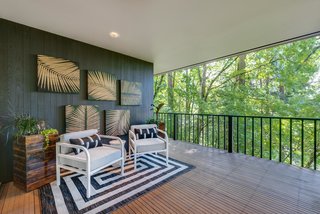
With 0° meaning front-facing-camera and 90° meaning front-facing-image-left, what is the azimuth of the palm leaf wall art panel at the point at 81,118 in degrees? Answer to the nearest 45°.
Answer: approximately 315°

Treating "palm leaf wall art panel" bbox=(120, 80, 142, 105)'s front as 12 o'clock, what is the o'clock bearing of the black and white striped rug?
The black and white striped rug is roughly at 2 o'clock from the palm leaf wall art panel.

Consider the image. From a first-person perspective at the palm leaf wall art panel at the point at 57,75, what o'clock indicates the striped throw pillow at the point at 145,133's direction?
The striped throw pillow is roughly at 11 o'clock from the palm leaf wall art panel.

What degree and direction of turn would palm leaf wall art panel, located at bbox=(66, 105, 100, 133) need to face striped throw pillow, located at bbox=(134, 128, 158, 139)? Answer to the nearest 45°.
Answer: approximately 45° to its left

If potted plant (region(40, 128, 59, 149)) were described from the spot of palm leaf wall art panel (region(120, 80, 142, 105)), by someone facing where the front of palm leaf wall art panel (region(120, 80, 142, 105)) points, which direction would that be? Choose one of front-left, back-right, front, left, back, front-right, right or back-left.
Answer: right

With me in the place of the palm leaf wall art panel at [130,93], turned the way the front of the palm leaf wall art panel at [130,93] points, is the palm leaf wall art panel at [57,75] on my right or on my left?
on my right

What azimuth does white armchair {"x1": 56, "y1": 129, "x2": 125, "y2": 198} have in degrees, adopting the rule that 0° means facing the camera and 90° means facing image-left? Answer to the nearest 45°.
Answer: approximately 315°

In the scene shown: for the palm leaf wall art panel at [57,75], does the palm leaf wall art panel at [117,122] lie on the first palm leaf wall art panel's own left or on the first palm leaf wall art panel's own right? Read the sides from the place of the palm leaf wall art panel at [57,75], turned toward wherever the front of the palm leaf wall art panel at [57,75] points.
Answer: on the first palm leaf wall art panel's own left

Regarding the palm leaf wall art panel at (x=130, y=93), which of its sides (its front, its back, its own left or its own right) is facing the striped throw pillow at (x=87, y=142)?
right

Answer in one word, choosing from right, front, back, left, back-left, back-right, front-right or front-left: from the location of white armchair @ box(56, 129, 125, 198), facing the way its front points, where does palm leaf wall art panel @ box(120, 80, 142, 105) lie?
left
